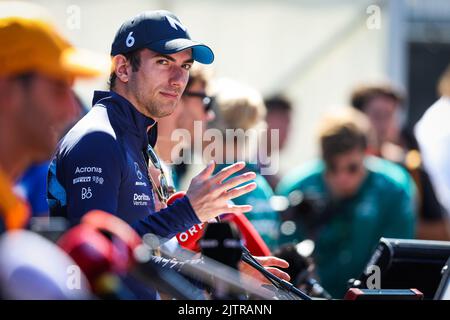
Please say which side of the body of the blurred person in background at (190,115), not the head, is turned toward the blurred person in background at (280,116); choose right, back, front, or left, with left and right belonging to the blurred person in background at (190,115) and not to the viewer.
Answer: left

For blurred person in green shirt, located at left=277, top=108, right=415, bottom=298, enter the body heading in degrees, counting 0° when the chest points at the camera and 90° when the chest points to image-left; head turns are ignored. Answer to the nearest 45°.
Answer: approximately 0°

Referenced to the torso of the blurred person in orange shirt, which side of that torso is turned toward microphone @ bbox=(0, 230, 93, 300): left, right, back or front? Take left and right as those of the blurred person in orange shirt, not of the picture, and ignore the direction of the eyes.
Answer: right

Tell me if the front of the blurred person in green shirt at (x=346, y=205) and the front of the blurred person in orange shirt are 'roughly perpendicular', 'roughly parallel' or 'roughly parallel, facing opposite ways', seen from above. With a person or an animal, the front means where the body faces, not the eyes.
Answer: roughly perpendicular

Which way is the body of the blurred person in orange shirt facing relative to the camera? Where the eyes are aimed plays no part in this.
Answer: to the viewer's right

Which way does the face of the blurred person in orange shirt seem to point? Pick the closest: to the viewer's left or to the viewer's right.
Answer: to the viewer's right

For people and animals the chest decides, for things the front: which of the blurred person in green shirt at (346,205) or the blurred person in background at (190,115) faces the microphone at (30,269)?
the blurred person in green shirt
